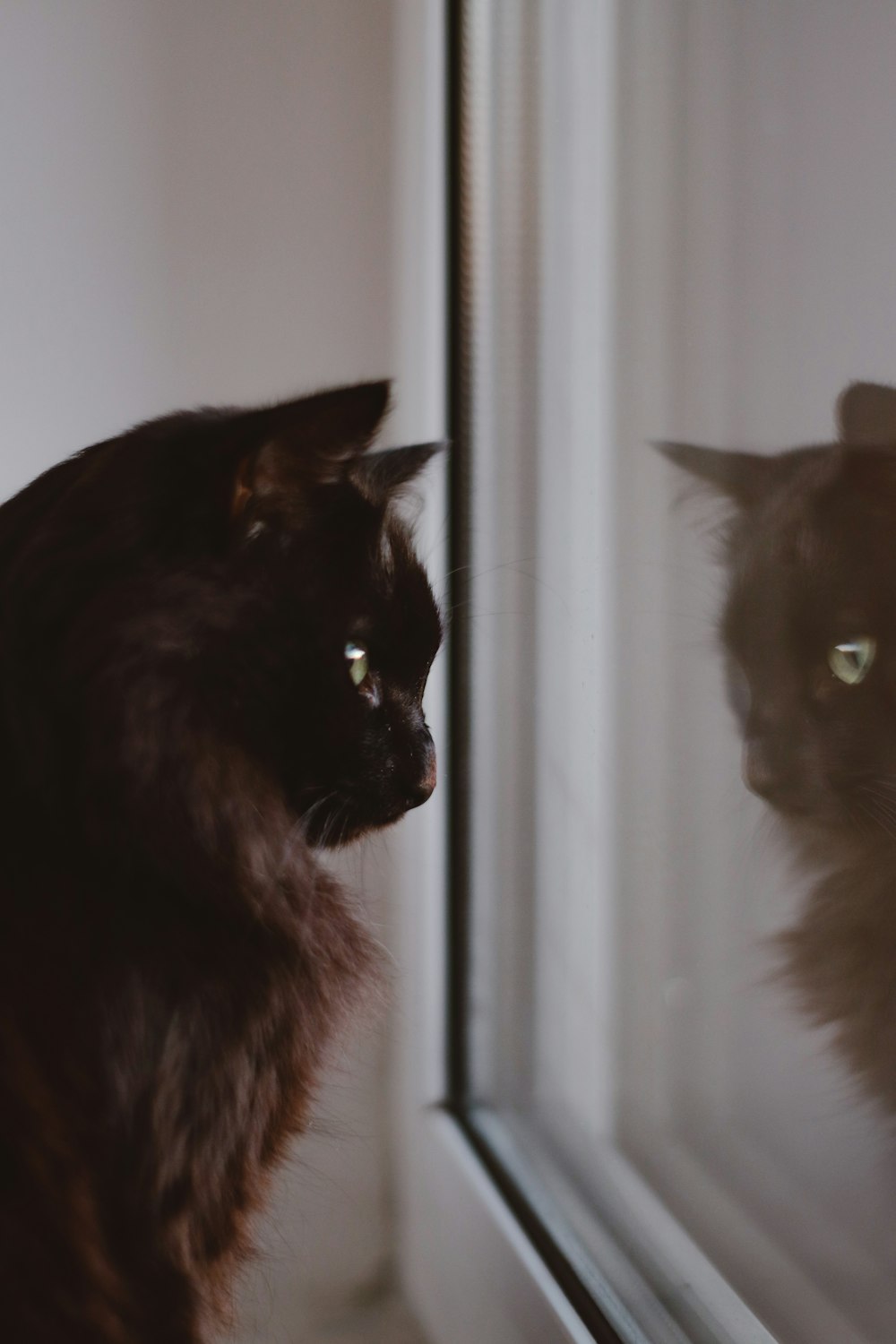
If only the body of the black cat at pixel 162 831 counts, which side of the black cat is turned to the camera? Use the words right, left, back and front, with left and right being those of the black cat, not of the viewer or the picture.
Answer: right
